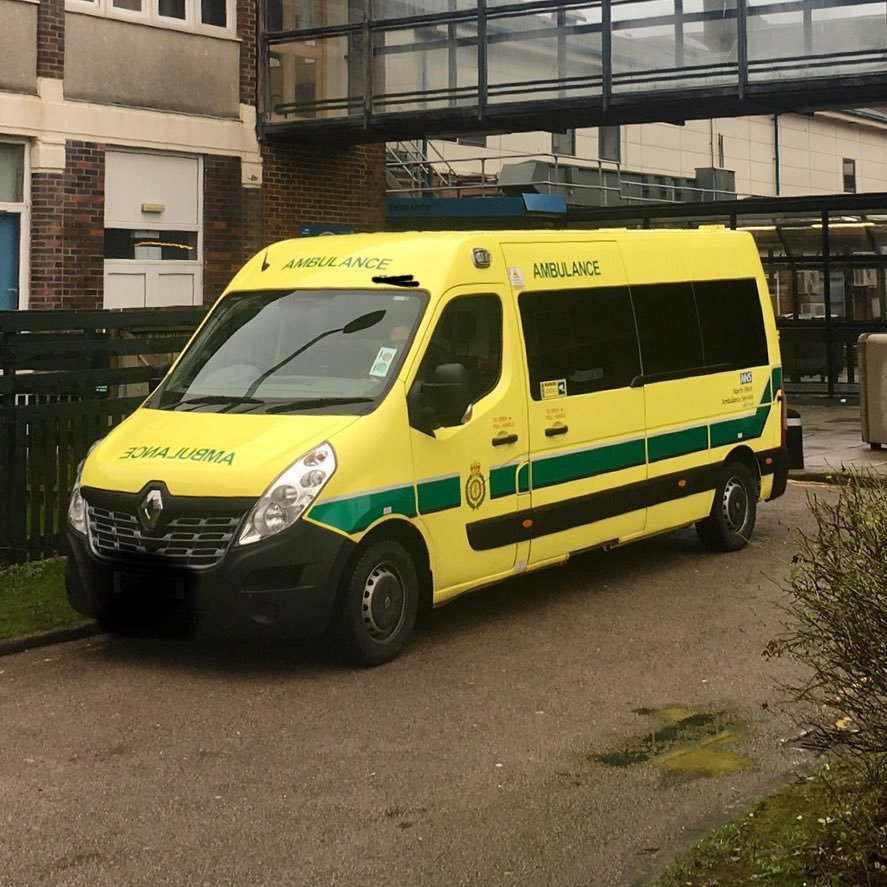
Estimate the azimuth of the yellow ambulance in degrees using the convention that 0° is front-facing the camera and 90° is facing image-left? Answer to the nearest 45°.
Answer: approximately 45°

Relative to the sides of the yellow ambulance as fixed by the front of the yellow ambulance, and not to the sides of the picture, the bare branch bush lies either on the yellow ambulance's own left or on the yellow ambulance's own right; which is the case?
on the yellow ambulance's own left

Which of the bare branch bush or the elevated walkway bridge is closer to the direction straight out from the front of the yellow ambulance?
the bare branch bush

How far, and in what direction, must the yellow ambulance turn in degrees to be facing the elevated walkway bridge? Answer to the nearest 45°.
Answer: approximately 135° to its right

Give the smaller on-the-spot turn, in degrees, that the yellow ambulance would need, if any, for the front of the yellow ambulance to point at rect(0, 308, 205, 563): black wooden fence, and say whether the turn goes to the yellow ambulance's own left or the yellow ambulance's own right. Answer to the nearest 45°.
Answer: approximately 90° to the yellow ambulance's own right
